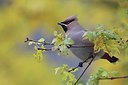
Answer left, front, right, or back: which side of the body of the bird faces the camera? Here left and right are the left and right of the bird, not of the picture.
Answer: left
